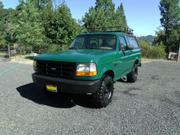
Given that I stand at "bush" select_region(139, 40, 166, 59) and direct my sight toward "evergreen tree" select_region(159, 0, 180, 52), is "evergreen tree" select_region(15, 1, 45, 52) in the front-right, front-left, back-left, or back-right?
back-left

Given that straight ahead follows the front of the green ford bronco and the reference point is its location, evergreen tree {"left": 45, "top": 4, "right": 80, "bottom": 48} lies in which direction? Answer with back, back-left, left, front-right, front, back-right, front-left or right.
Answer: back-right

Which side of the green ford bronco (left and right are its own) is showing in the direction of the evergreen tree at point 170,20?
back

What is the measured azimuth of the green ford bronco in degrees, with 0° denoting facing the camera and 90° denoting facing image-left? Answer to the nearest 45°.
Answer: approximately 45°

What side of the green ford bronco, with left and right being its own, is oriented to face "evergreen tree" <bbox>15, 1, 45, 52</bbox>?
right

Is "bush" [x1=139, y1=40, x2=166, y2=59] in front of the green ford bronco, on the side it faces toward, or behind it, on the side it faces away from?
behind
